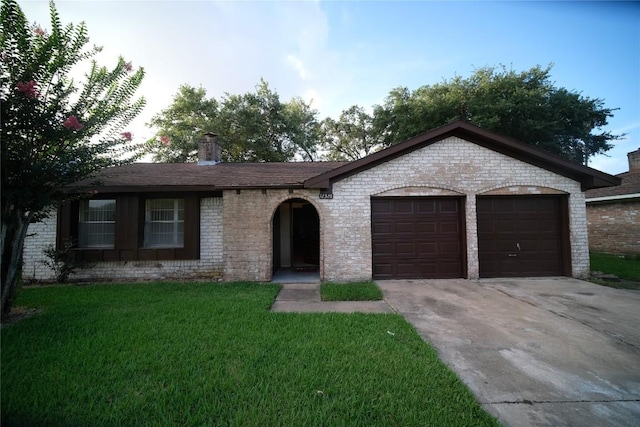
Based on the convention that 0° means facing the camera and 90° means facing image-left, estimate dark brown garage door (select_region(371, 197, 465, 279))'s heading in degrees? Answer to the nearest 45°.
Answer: approximately 0°

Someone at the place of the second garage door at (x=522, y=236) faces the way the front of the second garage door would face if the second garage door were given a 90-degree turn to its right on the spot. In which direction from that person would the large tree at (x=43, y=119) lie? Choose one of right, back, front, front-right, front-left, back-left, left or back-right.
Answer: front-left

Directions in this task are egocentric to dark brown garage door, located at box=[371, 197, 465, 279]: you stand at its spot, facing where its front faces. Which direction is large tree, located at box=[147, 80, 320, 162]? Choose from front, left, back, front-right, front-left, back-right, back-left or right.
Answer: back-right

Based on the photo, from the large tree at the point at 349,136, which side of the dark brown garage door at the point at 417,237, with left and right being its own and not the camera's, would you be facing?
back

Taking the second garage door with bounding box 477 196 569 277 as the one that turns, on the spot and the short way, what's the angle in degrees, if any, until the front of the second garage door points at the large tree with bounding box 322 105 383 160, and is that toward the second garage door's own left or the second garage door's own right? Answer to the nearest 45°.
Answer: approximately 135° to the second garage door's own right

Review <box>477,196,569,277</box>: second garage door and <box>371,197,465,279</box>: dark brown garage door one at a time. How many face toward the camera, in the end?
2

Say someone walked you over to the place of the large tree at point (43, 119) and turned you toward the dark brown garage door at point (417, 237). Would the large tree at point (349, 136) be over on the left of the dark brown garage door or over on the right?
left

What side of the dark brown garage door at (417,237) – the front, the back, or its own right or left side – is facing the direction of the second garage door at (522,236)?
left

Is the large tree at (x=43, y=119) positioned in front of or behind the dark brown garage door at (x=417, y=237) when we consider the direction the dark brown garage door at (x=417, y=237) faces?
in front

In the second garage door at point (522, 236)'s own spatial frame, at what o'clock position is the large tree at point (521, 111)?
The large tree is roughly at 6 o'clock from the second garage door.

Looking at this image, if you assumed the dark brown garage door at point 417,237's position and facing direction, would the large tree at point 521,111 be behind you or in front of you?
behind
